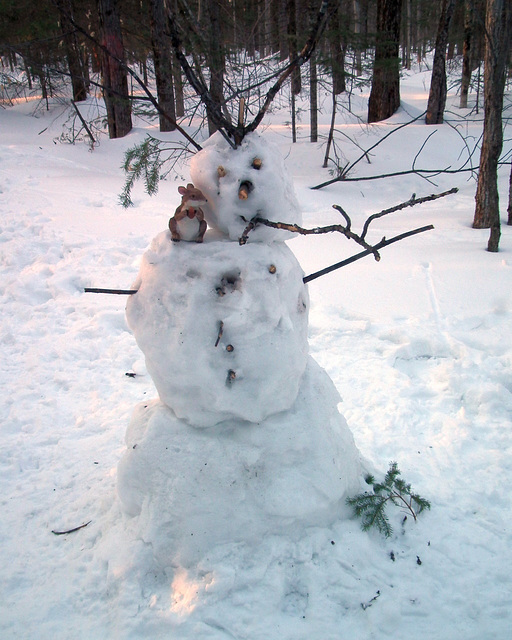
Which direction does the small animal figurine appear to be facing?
toward the camera

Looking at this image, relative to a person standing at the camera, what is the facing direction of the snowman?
facing the viewer

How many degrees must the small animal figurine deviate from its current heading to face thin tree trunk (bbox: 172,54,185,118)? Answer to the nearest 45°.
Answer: approximately 180°

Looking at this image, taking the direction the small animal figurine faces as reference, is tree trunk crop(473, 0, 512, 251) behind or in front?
behind

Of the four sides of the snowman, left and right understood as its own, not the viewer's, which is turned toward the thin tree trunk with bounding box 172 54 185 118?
back

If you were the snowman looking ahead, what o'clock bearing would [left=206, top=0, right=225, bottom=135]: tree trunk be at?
The tree trunk is roughly at 6 o'clock from the snowman.
